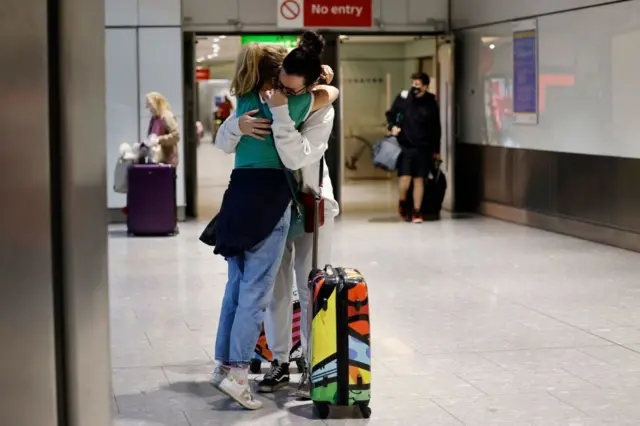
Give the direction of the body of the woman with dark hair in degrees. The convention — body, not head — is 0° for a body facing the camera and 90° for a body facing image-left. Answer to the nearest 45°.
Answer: approximately 45°

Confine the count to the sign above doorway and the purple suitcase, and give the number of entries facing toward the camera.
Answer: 2

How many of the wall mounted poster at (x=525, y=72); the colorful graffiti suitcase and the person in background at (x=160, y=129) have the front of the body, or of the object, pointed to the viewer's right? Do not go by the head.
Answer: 1

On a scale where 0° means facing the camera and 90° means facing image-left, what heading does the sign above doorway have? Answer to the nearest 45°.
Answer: approximately 0°

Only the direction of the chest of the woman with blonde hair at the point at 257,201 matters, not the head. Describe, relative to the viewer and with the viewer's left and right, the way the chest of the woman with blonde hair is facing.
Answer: facing away from the viewer and to the right of the viewer
